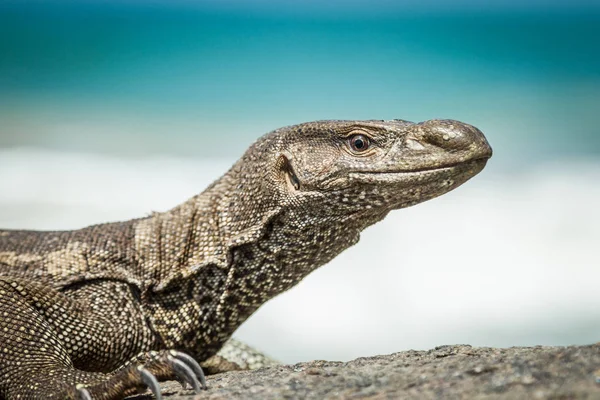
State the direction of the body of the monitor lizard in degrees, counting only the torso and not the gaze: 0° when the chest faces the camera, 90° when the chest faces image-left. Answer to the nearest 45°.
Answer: approximately 270°
